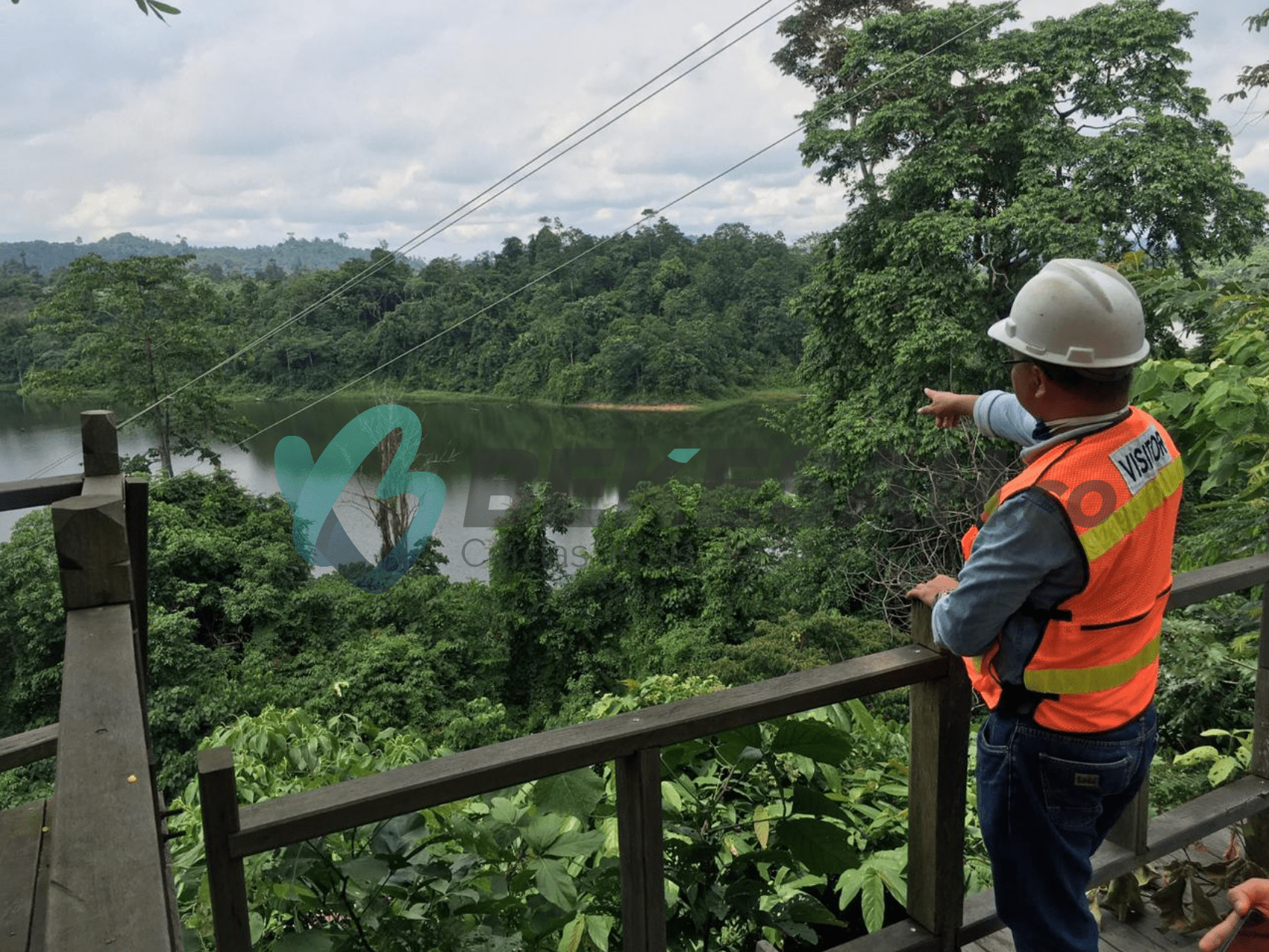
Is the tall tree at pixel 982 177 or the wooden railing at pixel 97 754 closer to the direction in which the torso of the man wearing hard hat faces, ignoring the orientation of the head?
the tall tree

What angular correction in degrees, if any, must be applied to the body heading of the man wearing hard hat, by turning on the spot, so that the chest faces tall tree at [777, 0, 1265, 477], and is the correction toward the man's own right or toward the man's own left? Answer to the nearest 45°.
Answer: approximately 45° to the man's own right

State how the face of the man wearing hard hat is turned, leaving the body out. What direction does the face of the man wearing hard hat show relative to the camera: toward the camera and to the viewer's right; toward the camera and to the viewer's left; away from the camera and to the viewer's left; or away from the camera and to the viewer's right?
away from the camera and to the viewer's left

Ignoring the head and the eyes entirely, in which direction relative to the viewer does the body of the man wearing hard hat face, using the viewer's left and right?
facing away from the viewer and to the left of the viewer

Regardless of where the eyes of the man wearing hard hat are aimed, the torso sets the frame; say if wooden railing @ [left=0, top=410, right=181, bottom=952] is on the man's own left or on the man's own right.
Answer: on the man's own left
